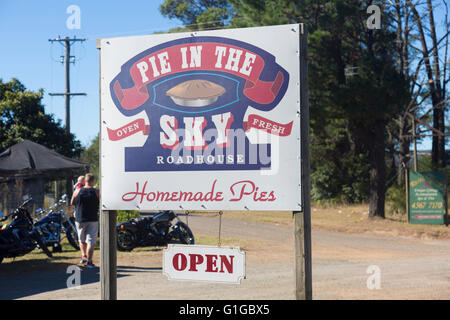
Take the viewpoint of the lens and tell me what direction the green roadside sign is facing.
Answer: facing the viewer

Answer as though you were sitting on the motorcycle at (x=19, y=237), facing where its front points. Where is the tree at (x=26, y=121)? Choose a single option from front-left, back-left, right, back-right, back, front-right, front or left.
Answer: back-left

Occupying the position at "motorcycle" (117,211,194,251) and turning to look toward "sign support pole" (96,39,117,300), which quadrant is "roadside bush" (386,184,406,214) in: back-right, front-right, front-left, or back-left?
back-left

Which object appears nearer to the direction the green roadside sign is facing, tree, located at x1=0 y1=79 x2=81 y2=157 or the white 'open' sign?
the white 'open' sign

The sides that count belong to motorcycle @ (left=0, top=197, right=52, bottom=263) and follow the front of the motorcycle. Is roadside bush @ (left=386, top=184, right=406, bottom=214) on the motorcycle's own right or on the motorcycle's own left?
on the motorcycle's own left

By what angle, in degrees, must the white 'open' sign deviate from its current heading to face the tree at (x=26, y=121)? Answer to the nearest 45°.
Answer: approximately 180°

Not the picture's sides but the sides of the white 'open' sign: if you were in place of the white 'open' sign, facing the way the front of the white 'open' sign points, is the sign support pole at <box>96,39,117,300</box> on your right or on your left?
on your right

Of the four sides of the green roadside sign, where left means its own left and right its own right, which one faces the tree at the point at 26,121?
right

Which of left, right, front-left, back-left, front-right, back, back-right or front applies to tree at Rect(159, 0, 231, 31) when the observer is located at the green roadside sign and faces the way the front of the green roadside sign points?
back-right

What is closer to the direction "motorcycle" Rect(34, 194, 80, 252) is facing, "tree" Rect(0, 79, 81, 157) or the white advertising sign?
the white advertising sign

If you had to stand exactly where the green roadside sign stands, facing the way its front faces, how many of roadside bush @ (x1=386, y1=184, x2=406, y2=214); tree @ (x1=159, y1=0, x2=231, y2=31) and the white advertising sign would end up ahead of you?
1

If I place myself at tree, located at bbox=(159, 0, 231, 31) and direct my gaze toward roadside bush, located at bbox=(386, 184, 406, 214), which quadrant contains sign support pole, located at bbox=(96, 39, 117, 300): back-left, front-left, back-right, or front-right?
front-right

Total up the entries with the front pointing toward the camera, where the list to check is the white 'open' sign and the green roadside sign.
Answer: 2
